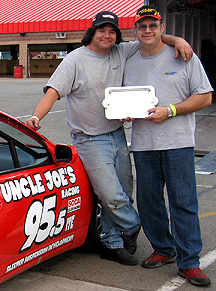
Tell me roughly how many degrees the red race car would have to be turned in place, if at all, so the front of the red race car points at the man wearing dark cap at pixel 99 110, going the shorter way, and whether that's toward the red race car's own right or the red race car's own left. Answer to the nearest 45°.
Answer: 0° — it already faces them

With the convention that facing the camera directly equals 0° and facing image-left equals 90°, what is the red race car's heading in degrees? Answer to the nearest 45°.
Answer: approximately 225°
